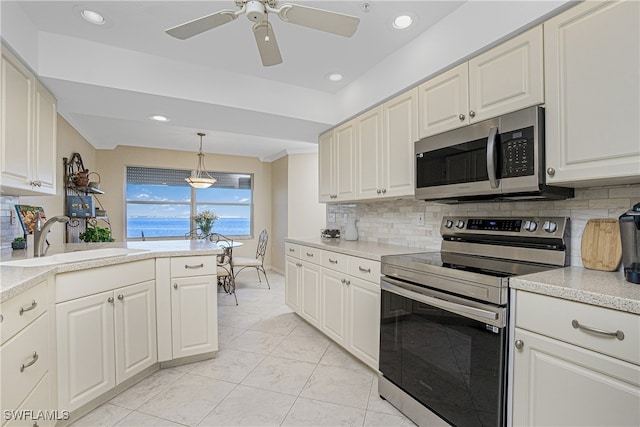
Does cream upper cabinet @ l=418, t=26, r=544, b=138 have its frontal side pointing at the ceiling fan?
yes

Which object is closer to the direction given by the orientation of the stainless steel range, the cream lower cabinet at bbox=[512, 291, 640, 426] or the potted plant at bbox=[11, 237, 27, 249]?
the potted plant

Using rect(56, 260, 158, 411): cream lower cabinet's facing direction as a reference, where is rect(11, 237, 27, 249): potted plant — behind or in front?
behind

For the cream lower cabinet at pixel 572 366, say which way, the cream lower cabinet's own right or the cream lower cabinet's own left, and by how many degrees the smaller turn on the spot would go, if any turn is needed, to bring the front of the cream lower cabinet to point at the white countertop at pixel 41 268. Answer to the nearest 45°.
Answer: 0° — it already faces it

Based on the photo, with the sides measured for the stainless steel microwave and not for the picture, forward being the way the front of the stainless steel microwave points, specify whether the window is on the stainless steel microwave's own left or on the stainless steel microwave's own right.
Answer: on the stainless steel microwave's own right

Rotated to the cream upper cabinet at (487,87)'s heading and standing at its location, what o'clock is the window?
The window is roughly at 2 o'clock from the cream upper cabinet.

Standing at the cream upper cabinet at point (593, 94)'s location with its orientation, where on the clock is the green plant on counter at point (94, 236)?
The green plant on counter is roughly at 1 o'clock from the cream upper cabinet.
